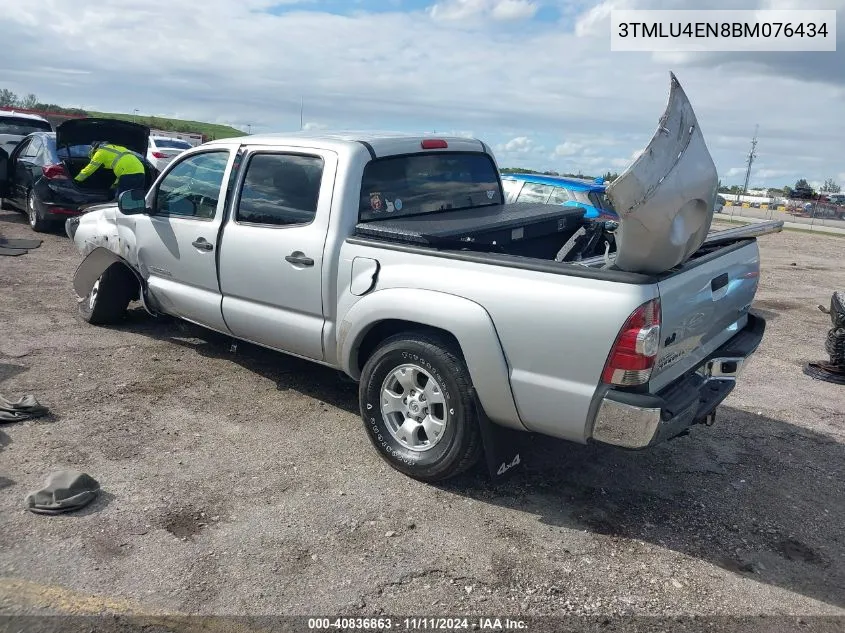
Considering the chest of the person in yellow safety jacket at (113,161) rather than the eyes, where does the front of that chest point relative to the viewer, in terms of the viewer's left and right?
facing to the left of the viewer

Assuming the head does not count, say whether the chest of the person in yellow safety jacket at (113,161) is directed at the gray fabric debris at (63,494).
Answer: no

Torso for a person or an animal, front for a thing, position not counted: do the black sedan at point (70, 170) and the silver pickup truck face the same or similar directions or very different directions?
same or similar directions

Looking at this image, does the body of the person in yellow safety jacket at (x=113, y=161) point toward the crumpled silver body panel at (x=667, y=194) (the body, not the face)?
no

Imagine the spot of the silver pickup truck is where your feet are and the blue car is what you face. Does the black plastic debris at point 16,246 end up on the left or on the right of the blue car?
left

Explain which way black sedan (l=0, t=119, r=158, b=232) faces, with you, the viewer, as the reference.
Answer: facing away from the viewer and to the left of the viewer

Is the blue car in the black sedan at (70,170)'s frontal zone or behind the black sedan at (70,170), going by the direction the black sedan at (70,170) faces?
behind

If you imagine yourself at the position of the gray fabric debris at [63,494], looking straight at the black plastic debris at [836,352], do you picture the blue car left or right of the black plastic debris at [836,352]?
left

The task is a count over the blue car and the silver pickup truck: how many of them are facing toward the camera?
0

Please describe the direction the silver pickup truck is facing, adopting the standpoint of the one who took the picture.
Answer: facing away from the viewer and to the left of the viewer
